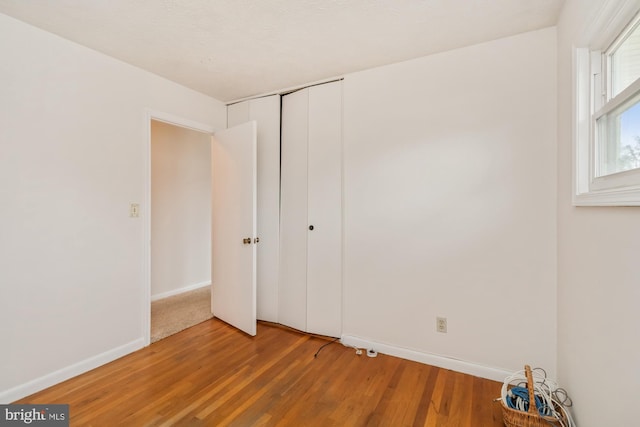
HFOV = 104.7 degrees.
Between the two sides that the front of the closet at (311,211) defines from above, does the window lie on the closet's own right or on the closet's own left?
on the closet's own left

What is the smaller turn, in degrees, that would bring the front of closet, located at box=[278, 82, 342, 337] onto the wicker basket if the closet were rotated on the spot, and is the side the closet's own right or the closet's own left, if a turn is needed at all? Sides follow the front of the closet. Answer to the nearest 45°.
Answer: approximately 90° to the closet's own left

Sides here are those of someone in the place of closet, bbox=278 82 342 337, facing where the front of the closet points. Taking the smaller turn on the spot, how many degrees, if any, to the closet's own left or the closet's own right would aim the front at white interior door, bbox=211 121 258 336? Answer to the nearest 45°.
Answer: approximately 45° to the closet's own right

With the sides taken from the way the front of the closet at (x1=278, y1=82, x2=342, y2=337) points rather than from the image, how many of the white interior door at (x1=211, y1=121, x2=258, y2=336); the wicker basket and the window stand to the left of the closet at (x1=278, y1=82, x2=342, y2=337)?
2

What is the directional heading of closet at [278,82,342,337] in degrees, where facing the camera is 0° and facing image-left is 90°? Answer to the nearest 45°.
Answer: approximately 45°
